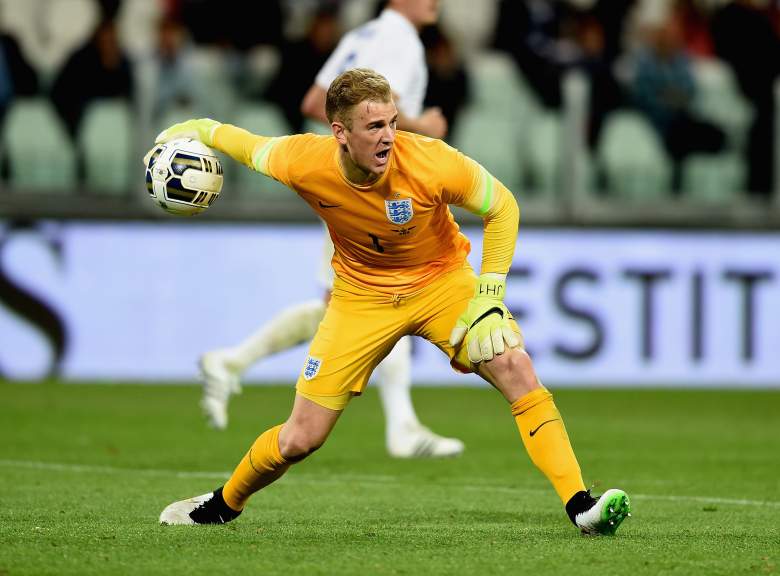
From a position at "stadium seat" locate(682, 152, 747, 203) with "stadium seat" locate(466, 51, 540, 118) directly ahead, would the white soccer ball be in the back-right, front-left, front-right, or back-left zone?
front-left

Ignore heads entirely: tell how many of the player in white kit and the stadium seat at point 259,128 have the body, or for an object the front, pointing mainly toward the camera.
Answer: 1

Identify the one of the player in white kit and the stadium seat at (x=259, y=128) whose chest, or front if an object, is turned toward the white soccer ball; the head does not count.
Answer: the stadium seat

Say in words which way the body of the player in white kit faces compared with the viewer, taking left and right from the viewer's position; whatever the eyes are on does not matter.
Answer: facing to the right of the viewer

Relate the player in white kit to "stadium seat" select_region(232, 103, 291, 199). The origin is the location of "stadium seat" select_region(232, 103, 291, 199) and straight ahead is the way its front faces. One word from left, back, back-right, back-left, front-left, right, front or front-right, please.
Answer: front

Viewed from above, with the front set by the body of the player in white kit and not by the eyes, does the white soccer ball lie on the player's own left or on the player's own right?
on the player's own right

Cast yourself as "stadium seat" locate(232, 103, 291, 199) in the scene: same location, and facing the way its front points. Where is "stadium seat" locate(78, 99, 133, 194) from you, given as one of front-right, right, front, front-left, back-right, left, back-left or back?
right

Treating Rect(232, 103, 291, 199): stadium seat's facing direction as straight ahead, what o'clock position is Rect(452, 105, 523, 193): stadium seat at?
Rect(452, 105, 523, 193): stadium seat is roughly at 9 o'clock from Rect(232, 103, 291, 199): stadium seat.

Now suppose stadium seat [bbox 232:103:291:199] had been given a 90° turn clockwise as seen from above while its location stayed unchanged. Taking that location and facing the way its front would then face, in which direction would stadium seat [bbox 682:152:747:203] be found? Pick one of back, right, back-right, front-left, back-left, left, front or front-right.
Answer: back

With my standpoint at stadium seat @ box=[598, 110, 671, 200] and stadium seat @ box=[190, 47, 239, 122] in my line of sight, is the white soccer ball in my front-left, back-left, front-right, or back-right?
front-left

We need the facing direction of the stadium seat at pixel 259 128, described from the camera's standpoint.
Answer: facing the viewer

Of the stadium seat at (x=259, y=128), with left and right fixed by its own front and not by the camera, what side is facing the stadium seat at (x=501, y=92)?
left

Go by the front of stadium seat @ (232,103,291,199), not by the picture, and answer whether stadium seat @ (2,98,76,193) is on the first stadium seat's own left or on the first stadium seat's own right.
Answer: on the first stadium seat's own right

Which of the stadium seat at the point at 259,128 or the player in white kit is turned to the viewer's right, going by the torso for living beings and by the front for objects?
the player in white kit

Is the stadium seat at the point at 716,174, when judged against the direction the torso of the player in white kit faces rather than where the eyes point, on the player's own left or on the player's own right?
on the player's own left

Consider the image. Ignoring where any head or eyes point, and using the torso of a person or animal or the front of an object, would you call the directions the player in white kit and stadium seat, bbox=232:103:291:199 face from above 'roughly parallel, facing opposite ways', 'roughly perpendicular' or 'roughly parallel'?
roughly perpendicular
